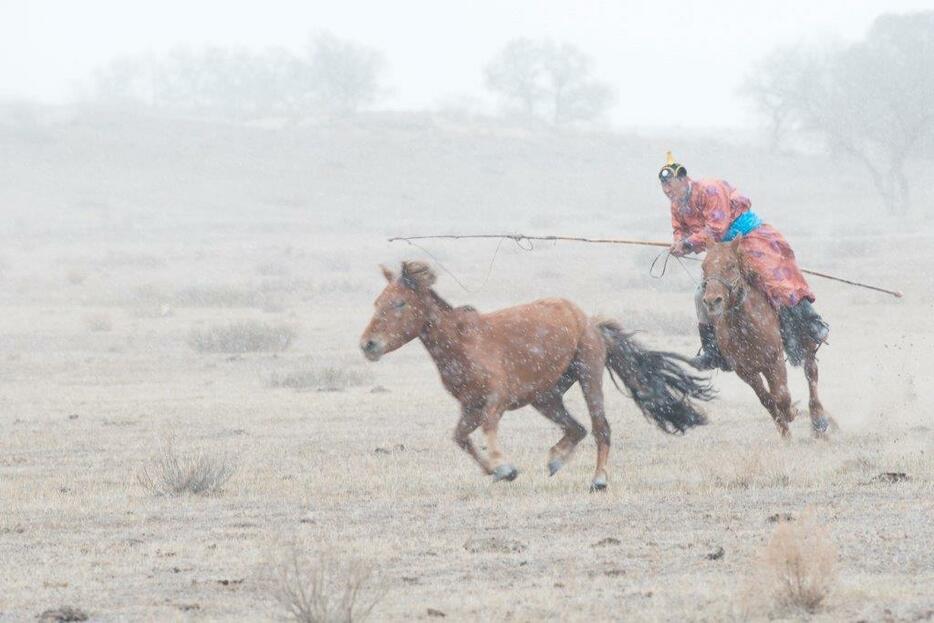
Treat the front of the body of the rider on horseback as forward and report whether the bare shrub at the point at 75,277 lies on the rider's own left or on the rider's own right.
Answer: on the rider's own right

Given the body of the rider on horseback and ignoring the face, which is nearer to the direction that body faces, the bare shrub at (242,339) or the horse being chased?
the horse being chased

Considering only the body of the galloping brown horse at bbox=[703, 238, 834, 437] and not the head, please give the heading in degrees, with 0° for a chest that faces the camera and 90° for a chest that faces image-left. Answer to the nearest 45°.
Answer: approximately 45°

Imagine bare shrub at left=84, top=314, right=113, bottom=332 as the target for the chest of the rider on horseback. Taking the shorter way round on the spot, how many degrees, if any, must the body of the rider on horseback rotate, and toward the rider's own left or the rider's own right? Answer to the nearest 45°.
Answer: approximately 90° to the rider's own right

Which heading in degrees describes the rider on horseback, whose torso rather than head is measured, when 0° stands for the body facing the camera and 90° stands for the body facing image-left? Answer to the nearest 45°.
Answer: approximately 45°

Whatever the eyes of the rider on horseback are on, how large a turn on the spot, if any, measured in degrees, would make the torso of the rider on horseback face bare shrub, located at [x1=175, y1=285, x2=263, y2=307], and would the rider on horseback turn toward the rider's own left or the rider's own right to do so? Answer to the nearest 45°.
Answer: approximately 90° to the rider's own right

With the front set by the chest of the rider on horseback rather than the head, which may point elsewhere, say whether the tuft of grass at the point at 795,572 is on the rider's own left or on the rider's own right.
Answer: on the rider's own left

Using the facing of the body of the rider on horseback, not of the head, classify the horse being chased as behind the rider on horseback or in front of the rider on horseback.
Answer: in front

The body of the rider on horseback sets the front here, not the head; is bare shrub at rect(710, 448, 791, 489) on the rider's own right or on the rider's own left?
on the rider's own left

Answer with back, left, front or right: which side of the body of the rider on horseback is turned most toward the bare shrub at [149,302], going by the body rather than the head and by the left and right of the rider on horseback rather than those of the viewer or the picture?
right
